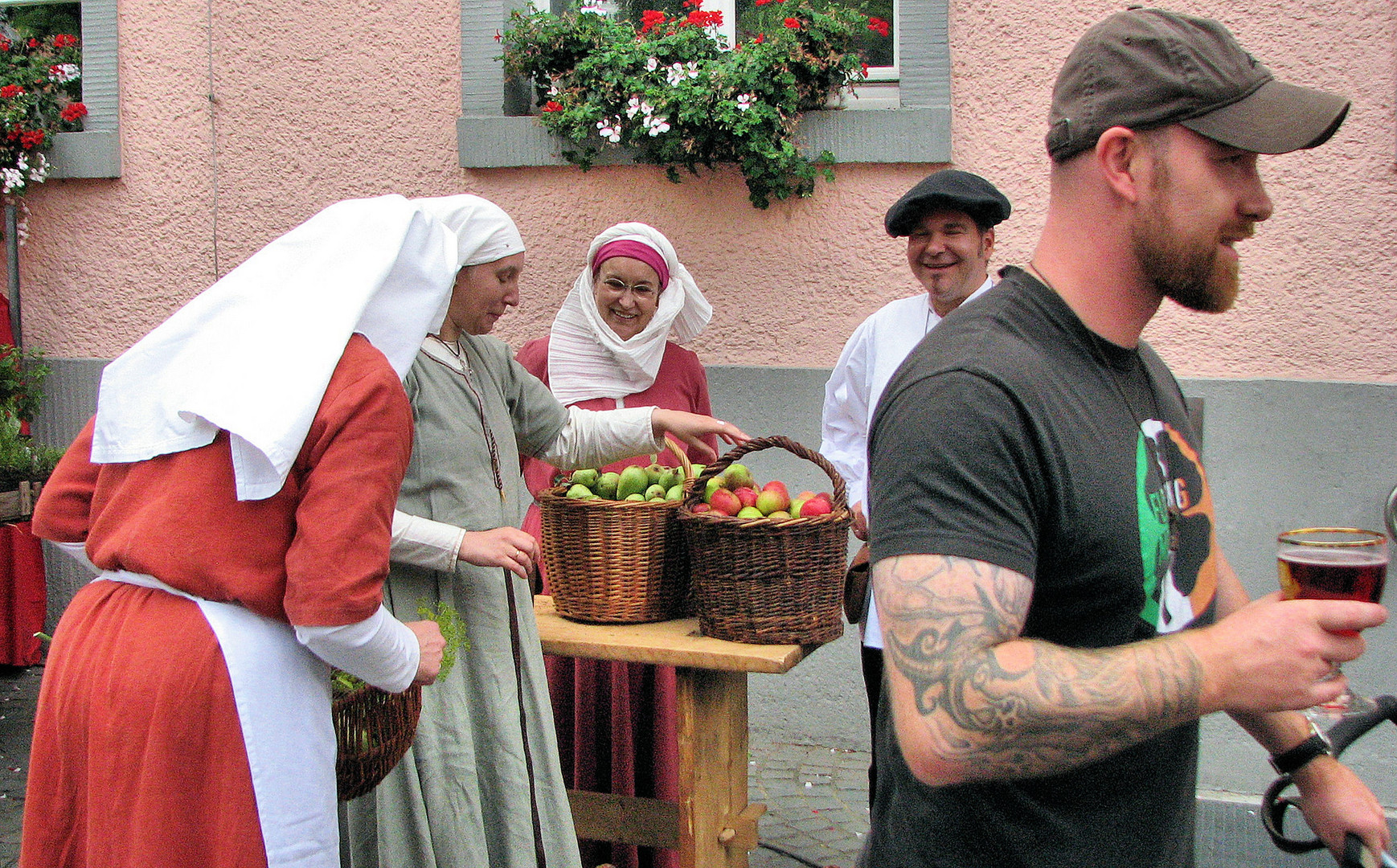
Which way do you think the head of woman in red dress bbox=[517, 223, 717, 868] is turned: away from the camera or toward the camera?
toward the camera

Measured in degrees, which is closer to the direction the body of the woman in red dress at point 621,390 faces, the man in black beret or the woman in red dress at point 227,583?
the woman in red dress

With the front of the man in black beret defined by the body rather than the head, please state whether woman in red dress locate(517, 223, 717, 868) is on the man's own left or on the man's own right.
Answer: on the man's own right

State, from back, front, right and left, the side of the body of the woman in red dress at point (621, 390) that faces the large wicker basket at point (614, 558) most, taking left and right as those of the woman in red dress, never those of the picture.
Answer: front

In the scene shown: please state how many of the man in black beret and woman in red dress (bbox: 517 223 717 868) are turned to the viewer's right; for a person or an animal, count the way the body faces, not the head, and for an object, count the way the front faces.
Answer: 0

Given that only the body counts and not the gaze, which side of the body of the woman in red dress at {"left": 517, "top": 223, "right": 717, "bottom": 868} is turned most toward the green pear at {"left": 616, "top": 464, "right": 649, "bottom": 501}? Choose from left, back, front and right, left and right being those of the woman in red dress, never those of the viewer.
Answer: front

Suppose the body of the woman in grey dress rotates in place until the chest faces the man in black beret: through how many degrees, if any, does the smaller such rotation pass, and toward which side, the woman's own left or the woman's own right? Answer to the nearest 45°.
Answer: approximately 90° to the woman's own left

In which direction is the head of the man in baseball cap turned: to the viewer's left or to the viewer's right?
to the viewer's right

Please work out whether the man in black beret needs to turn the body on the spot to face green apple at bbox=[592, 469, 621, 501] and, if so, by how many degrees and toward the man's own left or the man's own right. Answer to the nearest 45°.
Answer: approximately 45° to the man's own right

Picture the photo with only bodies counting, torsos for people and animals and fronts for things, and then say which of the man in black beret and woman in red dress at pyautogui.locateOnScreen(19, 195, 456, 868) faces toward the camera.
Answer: the man in black beret

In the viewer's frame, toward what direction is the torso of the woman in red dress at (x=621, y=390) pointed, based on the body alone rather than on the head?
toward the camera

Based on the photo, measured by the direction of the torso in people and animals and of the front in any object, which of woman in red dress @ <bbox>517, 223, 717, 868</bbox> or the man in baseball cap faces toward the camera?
the woman in red dress

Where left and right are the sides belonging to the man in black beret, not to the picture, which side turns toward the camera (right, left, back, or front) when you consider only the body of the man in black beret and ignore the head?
front

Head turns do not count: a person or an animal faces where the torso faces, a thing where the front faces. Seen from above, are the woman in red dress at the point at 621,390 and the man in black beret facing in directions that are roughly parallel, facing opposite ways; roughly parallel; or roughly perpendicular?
roughly parallel

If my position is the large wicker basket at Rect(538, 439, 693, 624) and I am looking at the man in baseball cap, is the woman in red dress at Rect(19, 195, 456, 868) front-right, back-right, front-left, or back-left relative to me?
front-right

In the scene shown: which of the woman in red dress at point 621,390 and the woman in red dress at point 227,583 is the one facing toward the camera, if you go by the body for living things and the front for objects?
the woman in red dress at point 621,390

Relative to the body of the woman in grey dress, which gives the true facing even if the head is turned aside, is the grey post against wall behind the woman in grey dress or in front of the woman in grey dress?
behind

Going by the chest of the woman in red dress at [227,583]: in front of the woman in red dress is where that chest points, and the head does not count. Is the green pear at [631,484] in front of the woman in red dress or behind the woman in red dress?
in front
